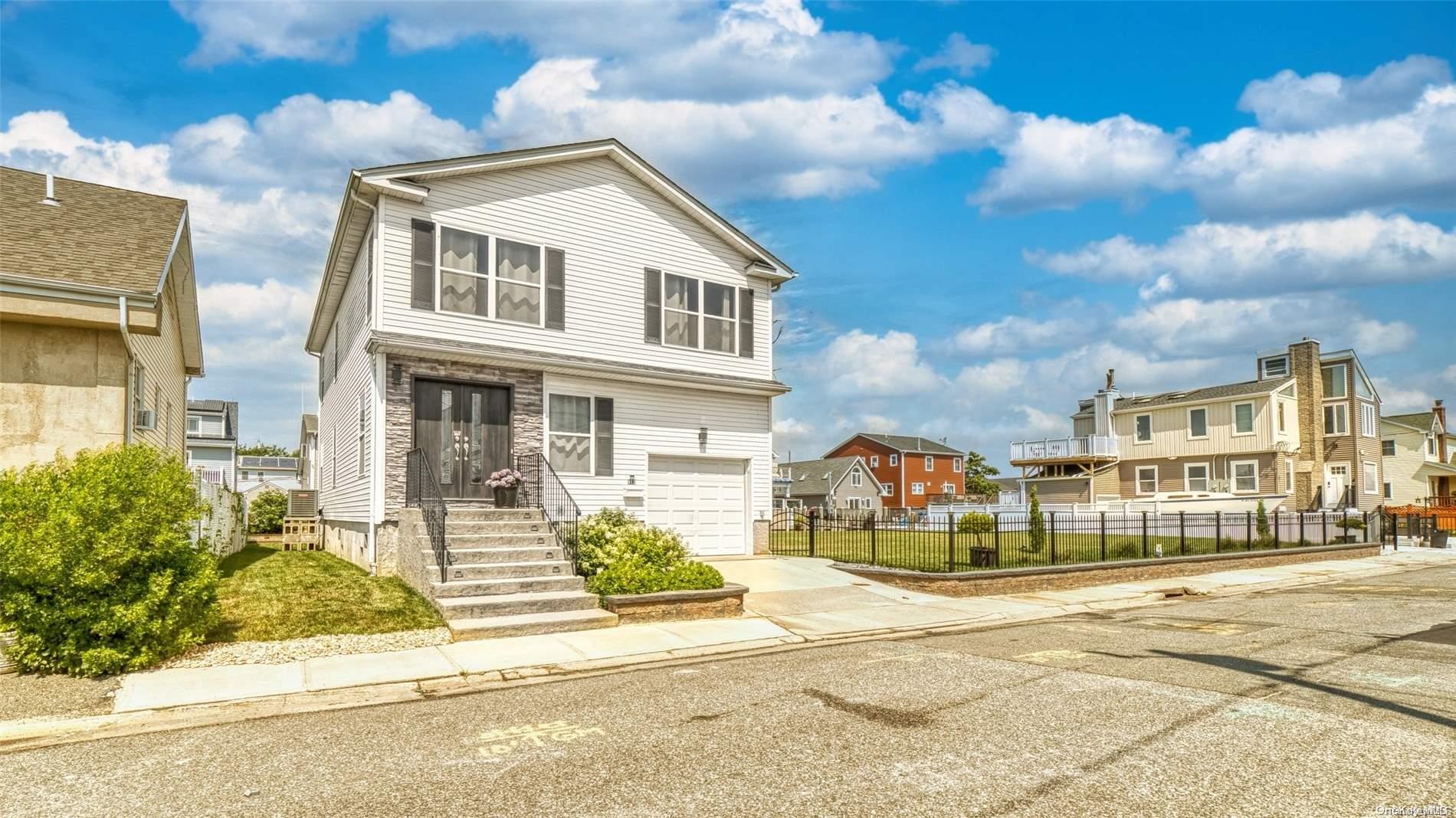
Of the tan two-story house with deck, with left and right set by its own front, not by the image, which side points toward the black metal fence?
front

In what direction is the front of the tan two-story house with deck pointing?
toward the camera

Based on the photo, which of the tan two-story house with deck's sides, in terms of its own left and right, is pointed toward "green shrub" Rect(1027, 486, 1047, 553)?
front

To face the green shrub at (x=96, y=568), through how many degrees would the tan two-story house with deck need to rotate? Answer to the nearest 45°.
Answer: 0° — it already faces it

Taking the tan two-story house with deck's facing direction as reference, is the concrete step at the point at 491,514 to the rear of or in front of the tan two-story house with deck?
in front

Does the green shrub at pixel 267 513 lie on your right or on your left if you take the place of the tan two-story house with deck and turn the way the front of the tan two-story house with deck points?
on your right
